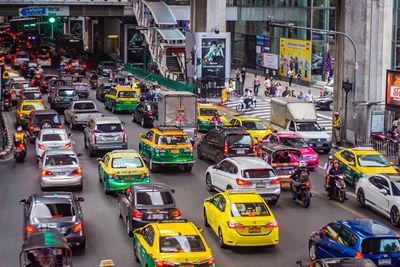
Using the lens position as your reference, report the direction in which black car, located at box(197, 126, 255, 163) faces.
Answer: facing away from the viewer and to the left of the viewer

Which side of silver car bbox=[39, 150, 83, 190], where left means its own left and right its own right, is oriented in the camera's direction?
back

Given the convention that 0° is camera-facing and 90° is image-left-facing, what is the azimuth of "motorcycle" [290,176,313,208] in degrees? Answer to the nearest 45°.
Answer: approximately 135°

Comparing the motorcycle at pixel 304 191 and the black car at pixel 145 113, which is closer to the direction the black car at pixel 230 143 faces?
the black car

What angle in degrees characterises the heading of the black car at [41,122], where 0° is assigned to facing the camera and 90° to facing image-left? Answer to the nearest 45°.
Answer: approximately 180°

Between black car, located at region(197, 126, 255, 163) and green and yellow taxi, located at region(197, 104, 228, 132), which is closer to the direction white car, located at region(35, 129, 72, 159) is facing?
the green and yellow taxi

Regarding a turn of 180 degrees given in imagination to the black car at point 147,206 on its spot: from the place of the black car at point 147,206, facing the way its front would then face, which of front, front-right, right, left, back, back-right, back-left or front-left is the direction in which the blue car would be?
front-left

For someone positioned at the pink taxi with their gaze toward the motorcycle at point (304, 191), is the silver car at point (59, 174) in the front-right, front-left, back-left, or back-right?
front-right

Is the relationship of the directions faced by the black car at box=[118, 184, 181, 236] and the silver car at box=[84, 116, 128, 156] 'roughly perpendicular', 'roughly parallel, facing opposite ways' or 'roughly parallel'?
roughly parallel

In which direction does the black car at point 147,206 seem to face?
away from the camera

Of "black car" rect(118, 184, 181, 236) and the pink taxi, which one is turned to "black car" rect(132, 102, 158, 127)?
"black car" rect(118, 184, 181, 236)

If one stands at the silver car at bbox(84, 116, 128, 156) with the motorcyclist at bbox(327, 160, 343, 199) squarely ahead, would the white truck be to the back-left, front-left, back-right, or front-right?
front-left

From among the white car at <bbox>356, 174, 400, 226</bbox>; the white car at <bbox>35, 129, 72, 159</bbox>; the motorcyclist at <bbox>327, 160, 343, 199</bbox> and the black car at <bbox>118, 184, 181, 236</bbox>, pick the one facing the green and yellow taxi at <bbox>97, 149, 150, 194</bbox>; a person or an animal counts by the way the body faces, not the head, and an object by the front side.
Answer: the black car

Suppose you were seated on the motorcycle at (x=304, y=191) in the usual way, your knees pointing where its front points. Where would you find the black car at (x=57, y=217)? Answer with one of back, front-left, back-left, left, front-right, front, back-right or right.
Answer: left

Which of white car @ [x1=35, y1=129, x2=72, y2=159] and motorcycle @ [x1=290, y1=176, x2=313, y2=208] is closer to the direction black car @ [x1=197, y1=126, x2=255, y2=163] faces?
the white car
